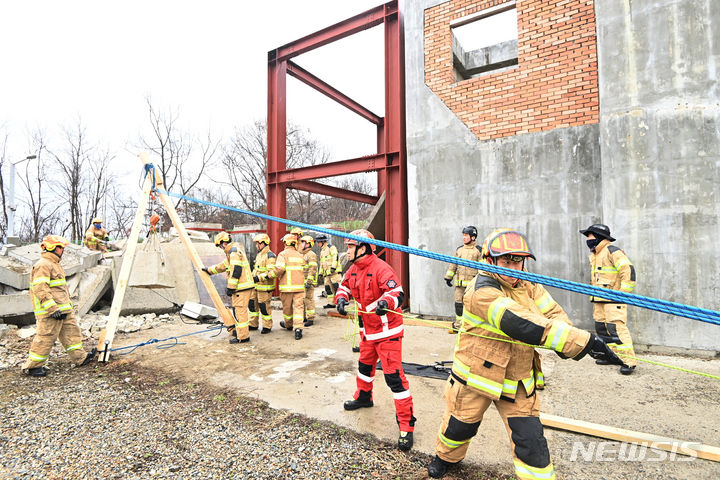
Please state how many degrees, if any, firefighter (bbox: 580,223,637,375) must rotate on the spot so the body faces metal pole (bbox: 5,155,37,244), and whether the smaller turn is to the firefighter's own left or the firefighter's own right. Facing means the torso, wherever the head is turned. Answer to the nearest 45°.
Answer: approximately 45° to the firefighter's own right

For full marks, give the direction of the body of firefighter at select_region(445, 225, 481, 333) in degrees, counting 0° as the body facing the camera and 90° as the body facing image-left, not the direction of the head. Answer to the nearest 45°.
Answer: approximately 45°

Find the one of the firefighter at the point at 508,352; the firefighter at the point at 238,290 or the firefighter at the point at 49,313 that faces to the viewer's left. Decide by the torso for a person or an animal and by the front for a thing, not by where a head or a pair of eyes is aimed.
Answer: the firefighter at the point at 238,290

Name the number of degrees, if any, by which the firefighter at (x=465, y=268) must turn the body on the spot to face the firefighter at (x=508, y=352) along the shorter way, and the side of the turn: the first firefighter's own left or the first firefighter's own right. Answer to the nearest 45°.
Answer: approximately 45° to the first firefighter's own left

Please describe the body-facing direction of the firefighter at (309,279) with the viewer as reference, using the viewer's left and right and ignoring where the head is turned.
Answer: facing to the left of the viewer

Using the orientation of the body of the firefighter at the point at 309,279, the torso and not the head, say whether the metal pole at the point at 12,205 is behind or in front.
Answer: in front

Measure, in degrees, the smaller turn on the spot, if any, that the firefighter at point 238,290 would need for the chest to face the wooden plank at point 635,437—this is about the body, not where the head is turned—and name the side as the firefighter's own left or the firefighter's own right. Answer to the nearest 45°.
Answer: approximately 135° to the firefighter's own left

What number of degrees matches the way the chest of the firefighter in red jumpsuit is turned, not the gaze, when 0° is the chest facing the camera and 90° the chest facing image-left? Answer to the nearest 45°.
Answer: approximately 45°

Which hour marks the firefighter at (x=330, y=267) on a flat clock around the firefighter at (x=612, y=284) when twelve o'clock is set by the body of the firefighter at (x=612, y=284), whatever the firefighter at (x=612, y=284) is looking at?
the firefighter at (x=330, y=267) is roughly at 2 o'clock from the firefighter at (x=612, y=284).

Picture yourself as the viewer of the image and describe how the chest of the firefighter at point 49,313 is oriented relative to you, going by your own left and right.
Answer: facing to the right of the viewer

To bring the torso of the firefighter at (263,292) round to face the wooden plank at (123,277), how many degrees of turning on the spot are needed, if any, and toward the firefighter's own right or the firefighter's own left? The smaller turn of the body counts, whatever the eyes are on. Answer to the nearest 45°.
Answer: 0° — they already face it
